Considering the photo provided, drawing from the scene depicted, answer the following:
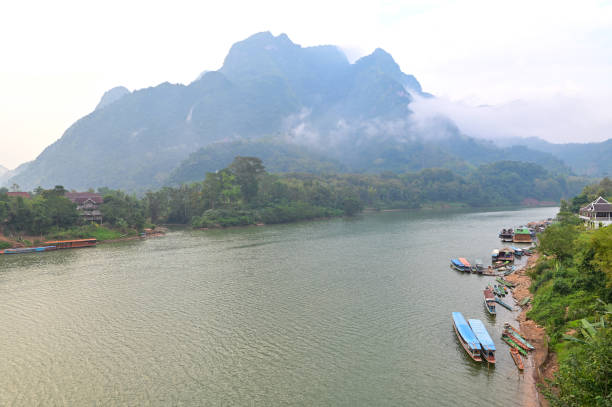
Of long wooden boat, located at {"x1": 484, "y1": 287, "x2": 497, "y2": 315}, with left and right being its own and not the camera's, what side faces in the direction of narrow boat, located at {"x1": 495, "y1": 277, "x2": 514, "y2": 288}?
back

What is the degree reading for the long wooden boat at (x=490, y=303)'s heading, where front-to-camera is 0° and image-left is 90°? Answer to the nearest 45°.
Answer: approximately 0°

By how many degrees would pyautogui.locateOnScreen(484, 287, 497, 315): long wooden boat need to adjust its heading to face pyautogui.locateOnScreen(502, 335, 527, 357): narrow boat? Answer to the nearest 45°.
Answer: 0° — it already faces it
